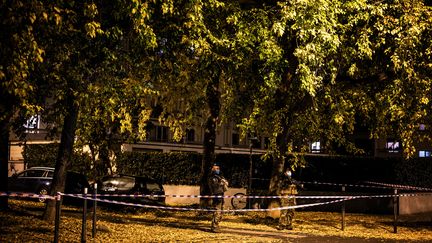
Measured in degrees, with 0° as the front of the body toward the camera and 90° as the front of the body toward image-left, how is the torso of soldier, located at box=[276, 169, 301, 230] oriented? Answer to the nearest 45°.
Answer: approximately 315°

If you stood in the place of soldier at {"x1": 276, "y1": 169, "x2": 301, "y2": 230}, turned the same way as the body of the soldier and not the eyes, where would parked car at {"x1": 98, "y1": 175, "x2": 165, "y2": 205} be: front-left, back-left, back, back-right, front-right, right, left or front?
back

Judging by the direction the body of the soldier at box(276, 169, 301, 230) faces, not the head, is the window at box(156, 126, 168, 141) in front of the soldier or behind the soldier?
behind

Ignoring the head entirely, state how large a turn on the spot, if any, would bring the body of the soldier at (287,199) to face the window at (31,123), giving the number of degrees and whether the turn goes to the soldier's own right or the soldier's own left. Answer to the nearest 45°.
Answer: approximately 135° to the soldier's own right

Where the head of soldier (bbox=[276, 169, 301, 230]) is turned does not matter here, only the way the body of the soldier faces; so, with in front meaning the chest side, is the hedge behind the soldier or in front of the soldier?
behind

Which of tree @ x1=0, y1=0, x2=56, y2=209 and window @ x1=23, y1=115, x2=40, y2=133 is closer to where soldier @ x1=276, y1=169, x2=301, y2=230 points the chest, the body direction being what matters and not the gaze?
the tree
